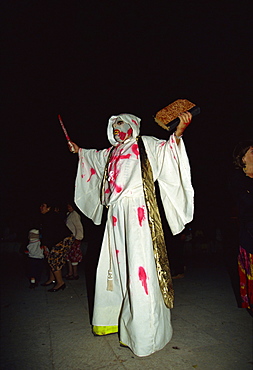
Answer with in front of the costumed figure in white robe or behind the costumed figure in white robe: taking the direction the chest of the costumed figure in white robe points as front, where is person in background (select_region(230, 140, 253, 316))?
behind

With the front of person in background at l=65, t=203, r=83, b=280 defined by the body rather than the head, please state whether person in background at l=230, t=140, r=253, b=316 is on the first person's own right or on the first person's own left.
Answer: on the first person's own left

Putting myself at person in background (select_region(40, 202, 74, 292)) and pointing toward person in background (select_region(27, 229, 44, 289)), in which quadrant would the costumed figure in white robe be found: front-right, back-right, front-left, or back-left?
back-left

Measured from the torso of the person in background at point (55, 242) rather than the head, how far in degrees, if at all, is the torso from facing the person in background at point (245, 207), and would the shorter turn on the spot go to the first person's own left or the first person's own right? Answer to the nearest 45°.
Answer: approximately 135° to the first person's own left

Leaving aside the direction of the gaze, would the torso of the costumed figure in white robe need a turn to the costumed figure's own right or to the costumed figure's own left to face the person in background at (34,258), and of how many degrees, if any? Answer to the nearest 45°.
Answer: approximately 90° to the costumed figure's own right

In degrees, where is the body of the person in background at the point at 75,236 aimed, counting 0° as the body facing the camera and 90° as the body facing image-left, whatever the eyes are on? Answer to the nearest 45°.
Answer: approximately 90°

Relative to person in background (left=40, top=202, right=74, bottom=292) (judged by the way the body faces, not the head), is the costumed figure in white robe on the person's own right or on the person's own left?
on the person's own left

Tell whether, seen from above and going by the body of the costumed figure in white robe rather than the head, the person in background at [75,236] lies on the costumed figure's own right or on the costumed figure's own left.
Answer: on the costumed figure's own right

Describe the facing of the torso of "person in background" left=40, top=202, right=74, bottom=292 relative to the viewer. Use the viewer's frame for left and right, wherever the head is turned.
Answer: facing to the left of the viewer

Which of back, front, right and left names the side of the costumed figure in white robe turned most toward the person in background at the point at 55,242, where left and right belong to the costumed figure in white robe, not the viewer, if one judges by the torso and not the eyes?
right
